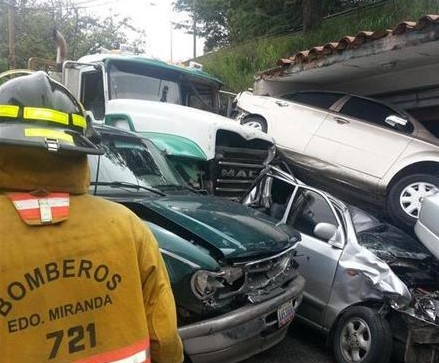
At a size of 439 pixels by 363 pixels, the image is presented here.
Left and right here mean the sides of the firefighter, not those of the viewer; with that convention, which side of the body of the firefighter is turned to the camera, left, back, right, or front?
back

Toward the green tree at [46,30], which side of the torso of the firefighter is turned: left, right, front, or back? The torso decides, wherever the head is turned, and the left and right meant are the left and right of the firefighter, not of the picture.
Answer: front

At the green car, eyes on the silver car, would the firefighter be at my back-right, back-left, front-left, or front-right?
back-right

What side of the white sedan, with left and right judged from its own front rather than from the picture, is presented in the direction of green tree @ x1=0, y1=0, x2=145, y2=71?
back

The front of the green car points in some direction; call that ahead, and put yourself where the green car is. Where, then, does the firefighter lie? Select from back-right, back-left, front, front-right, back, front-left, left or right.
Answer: front-right

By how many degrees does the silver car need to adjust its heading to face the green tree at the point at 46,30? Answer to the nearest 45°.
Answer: approximately 180°

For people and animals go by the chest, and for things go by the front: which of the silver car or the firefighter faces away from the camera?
the firefighter

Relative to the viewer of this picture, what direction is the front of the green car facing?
facing the viewer and to the right of the viewer

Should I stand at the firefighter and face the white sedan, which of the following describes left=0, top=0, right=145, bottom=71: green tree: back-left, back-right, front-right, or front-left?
front-left

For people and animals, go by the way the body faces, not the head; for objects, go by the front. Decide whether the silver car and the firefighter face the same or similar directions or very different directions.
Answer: very different directions

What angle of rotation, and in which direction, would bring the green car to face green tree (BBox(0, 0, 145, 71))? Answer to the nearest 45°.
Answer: approximately 135° to its left

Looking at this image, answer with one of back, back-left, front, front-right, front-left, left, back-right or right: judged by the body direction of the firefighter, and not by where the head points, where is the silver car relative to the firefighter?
front-right

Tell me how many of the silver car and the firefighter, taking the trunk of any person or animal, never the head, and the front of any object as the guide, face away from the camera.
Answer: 1
